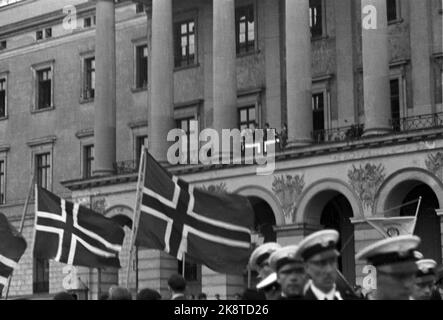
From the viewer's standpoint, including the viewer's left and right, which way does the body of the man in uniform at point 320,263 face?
facing the viewer and to the right of the viewer

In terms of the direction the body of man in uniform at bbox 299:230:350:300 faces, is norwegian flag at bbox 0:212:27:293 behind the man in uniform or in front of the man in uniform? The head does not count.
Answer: behind

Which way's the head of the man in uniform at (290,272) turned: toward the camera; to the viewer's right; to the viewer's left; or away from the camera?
toward the camera

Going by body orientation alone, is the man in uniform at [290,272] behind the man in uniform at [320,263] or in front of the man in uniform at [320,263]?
behind
